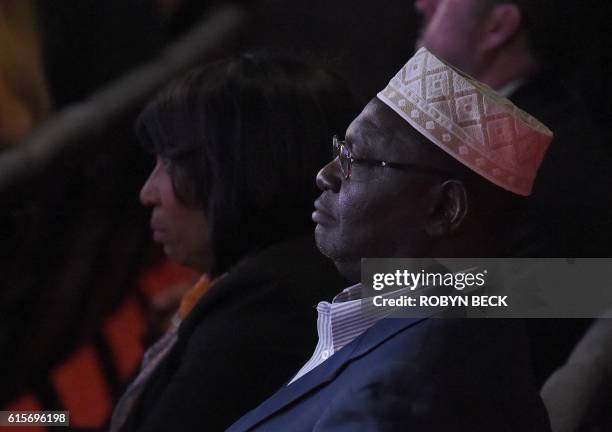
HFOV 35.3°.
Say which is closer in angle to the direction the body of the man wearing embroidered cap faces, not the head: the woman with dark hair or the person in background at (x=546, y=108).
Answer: the woman with dark hair

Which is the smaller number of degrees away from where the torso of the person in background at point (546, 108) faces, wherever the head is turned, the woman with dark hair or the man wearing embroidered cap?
the woman with dark hair

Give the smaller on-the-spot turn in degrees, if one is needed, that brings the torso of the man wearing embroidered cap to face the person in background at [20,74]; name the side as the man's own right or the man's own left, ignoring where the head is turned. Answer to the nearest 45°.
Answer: approximately 45° to the man's own right

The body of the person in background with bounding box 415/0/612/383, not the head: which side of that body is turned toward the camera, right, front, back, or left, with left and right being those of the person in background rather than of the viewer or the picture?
left

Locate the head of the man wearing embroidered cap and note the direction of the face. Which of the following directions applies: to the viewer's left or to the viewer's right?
to the viewer's left

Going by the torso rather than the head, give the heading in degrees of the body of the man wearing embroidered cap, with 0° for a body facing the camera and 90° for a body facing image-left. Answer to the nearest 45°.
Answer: approximately 90°

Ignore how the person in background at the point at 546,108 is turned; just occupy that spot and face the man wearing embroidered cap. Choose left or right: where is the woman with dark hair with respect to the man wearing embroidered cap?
right

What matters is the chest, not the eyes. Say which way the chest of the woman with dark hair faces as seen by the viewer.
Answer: to the viewer's left

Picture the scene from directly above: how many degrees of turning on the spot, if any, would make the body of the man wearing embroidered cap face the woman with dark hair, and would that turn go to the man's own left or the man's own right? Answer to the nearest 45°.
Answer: approximately 45° to the man's own right

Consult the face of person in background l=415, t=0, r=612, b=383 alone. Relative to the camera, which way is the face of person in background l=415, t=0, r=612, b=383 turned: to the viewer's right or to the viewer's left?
to the viewer's left
